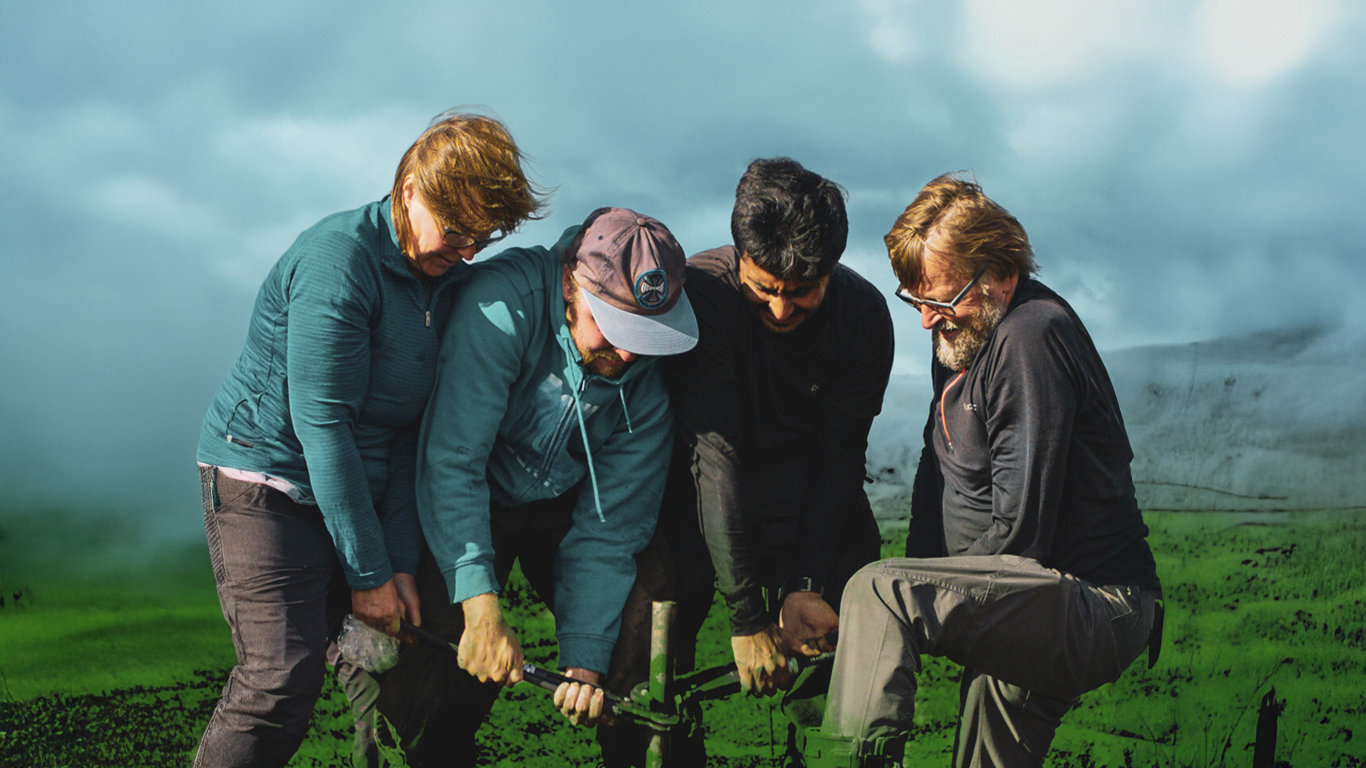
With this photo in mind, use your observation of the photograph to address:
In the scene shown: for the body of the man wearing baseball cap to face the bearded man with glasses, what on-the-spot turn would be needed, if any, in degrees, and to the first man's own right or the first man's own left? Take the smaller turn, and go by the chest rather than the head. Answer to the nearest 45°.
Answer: approximately 45° to the first man's own left

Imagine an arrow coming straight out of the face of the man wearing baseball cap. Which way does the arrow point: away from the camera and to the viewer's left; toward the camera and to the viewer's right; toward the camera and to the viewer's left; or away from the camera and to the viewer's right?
toward the camera and to the viewer's right

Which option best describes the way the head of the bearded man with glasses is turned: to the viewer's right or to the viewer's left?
to the viewer's left

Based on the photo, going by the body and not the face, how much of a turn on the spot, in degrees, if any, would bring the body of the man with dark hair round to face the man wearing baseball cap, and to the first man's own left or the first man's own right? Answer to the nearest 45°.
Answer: approximately 45° to the first man's own right

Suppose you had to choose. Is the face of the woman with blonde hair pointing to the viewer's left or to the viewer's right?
to the viewer's right

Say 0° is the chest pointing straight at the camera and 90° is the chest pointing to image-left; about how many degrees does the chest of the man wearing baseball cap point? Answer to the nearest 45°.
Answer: approximately 315°

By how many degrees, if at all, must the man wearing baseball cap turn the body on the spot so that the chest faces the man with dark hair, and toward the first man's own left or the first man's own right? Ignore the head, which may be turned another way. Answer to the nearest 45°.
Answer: approximately 45° to the first man's own left
